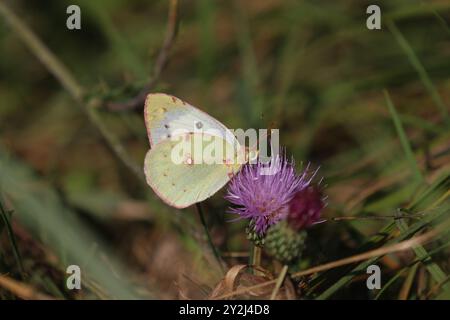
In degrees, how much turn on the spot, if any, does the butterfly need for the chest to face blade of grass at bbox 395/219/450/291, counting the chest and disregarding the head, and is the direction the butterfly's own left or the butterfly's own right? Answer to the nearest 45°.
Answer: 0° — it already faces it

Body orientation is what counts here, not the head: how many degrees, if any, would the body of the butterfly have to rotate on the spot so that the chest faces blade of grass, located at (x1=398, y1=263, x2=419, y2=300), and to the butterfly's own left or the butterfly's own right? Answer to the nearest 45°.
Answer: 0° — it already faces it

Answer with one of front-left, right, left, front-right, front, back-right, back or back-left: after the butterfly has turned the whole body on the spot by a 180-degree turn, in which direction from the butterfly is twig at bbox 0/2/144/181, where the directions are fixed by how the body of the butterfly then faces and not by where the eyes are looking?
front-right

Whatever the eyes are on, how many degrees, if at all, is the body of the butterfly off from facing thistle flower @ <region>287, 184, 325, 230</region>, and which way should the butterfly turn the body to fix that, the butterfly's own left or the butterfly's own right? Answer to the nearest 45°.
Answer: approximately 45° to the butterfly's own right

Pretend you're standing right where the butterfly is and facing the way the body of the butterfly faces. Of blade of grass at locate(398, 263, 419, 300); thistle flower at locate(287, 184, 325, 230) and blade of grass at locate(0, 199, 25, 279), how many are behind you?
1

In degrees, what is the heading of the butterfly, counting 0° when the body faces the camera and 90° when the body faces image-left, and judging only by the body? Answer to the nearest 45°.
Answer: approximately 270°

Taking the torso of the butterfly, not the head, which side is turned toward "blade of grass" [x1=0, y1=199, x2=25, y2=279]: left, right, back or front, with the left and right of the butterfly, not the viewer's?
back
